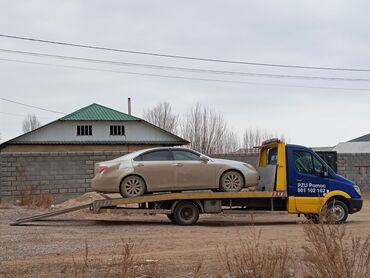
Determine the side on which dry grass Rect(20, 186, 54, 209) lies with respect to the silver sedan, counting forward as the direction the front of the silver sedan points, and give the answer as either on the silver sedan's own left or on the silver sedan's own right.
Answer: on the silver sedan's own left

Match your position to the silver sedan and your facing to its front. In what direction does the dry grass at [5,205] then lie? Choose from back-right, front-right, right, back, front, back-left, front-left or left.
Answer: back-left

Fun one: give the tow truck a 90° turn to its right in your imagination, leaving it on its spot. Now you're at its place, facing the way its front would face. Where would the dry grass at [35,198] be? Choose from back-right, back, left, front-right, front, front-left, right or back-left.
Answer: back-right

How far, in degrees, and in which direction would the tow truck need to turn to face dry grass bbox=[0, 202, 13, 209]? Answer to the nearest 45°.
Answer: approximately 135° to its left

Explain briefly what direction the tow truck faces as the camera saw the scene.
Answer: facing to the right of the viewer

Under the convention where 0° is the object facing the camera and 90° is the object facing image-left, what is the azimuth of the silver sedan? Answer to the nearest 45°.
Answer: approximately 270°
